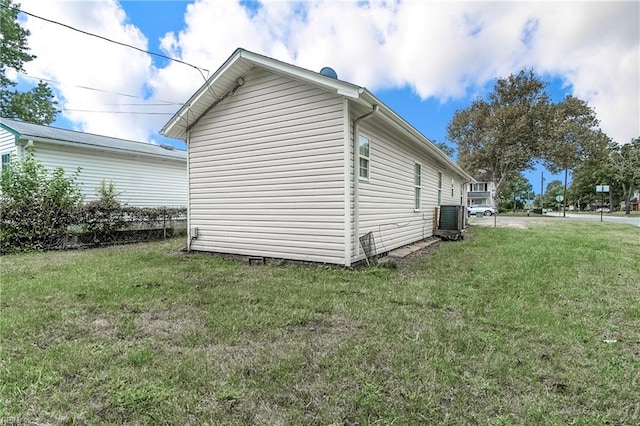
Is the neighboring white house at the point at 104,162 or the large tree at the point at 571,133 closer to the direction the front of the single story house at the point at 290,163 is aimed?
the large tree

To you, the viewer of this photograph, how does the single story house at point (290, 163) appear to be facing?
facing away from the viewer and to the right of the viewer

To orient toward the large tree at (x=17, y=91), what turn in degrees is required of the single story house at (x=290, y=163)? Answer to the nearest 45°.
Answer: approximately 90° to its left

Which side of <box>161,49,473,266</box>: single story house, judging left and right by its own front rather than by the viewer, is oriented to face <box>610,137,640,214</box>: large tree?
front

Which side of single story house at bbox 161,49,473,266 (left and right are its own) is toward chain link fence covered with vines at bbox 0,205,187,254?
left

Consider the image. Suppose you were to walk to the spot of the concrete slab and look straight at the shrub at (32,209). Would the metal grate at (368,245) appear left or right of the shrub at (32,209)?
left

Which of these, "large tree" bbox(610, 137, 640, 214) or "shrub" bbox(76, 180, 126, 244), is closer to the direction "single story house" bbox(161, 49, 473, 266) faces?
the large tree

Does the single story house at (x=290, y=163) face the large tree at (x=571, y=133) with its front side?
yes

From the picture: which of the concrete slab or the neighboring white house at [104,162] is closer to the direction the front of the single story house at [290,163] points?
the concrete slab

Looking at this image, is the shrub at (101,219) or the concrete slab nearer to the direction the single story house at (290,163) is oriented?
the concrete slab

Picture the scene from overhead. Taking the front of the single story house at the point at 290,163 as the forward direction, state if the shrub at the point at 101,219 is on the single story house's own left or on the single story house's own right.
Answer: on the single story house's own left
